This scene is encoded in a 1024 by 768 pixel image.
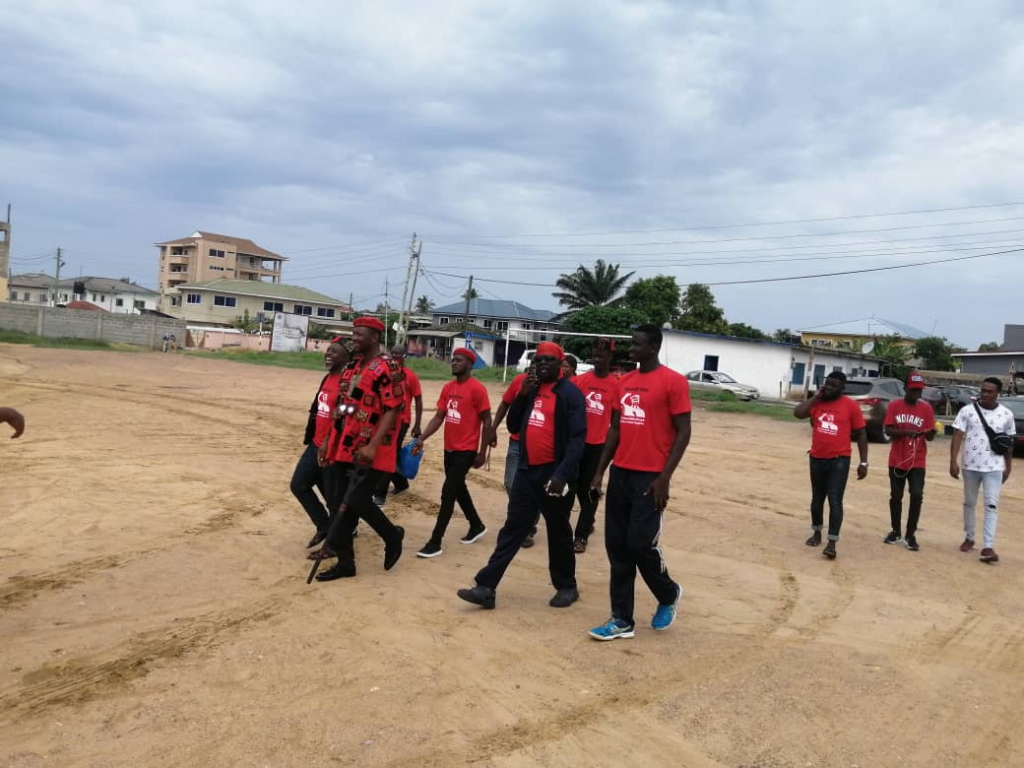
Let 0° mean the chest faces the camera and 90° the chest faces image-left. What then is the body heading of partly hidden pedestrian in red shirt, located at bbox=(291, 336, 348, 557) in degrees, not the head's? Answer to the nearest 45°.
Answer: approximately 45°

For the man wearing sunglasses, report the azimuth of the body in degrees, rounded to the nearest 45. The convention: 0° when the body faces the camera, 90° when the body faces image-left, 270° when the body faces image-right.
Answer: approximately 45°

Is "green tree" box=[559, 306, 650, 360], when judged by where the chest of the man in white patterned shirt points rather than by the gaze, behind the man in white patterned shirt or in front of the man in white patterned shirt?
behind

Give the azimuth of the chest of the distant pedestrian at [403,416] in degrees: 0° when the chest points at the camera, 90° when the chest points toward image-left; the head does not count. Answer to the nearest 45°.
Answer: approximately 45°

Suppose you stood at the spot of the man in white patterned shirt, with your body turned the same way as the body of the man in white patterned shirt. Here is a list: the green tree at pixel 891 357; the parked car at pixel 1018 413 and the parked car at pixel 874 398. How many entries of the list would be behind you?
3

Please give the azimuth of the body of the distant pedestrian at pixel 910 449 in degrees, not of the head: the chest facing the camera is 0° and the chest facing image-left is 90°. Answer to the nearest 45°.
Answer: approximately 0°

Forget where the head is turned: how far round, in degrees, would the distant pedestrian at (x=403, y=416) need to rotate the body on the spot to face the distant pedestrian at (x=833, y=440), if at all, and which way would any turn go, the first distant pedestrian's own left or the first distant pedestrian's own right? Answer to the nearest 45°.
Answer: approximately 135° to the first distant pedestrian's own left

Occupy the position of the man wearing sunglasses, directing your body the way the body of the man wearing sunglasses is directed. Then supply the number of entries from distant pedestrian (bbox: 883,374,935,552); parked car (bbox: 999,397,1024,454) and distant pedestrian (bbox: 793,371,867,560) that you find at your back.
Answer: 3

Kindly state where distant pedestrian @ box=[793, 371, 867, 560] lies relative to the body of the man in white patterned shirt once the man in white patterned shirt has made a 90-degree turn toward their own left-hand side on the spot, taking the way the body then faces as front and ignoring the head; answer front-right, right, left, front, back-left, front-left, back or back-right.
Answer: back-right

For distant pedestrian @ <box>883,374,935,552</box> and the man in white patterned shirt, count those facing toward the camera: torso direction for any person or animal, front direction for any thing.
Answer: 2
